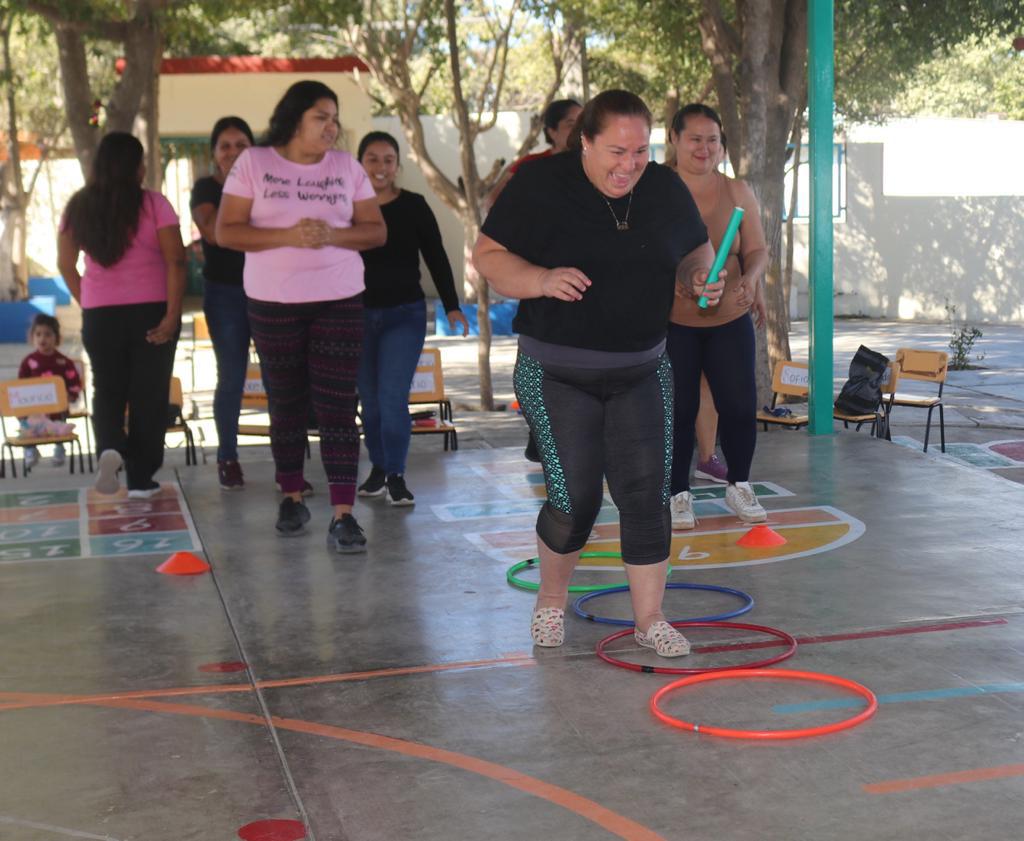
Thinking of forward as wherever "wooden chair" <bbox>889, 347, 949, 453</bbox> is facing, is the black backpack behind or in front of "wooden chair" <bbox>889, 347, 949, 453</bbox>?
in front

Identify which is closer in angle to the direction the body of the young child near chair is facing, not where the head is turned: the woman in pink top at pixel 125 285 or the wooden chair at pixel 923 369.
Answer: the woman in pink top

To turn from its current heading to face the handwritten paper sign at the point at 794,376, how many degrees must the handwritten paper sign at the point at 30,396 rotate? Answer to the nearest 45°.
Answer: approximately 90° to its left

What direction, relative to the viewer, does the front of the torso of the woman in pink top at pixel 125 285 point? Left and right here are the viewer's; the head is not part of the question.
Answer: facing away from the viewer

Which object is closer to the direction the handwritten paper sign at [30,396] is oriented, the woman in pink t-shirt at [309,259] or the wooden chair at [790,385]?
the woman in pink t-shirt

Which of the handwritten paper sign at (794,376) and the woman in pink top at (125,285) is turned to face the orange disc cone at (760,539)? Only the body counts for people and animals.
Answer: the handwritten paper sign

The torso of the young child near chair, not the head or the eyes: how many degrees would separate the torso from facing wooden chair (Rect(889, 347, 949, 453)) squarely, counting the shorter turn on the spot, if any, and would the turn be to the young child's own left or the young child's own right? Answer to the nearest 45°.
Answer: approximately 90° to the young child's own left

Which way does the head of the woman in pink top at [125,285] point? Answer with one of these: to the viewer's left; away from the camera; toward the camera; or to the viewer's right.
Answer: away from the camera

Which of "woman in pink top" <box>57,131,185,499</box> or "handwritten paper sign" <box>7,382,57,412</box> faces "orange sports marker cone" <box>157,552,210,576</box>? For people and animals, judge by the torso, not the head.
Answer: the handwritten paper sign

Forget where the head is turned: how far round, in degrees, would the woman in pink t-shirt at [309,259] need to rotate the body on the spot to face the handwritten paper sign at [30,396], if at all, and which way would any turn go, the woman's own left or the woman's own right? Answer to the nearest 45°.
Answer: approximately 135° to the woman's own right

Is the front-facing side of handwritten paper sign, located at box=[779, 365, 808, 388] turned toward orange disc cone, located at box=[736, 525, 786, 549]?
yes

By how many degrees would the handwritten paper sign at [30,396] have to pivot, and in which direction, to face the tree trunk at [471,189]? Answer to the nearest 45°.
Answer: approximately 135° to its left
